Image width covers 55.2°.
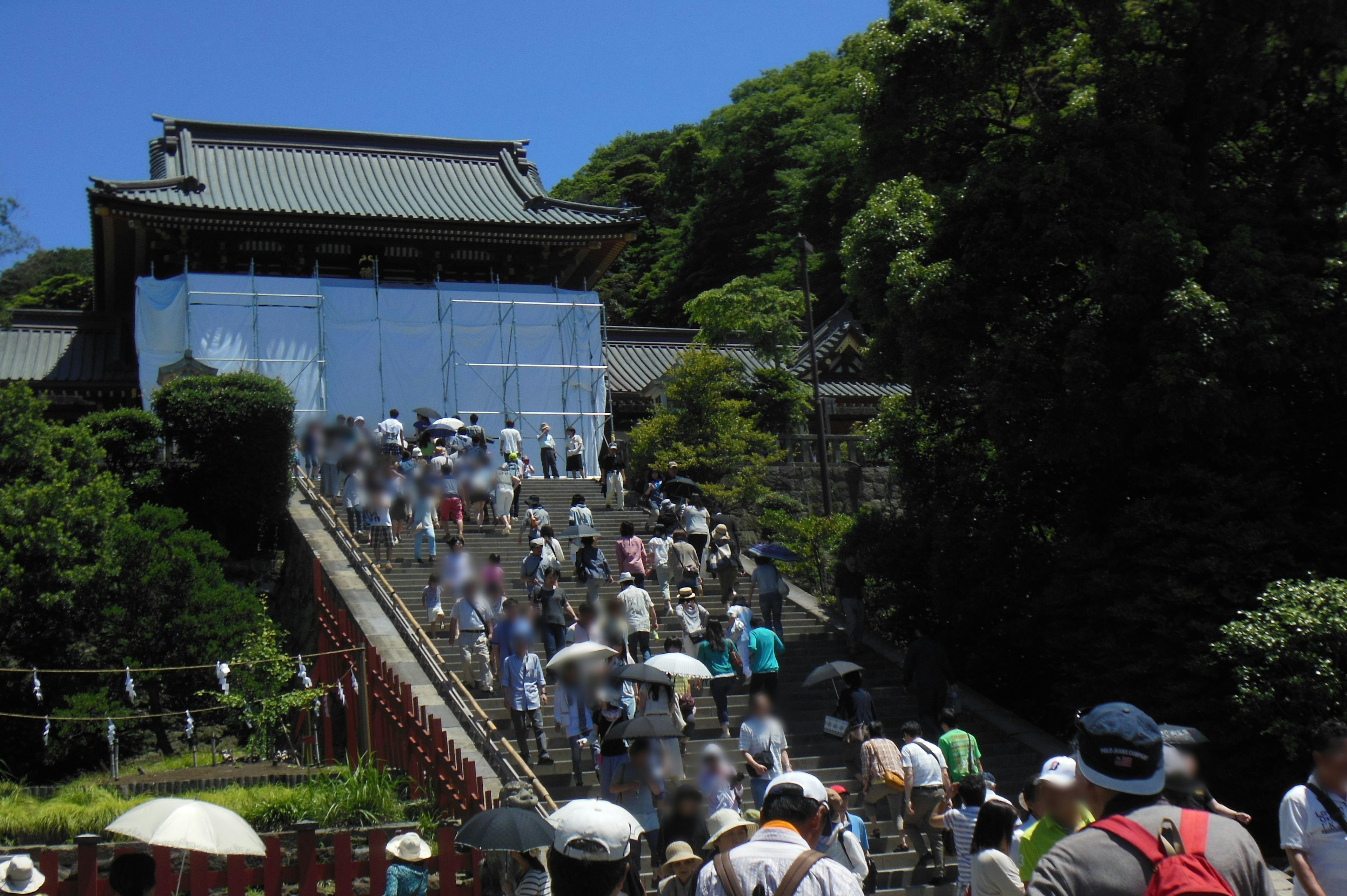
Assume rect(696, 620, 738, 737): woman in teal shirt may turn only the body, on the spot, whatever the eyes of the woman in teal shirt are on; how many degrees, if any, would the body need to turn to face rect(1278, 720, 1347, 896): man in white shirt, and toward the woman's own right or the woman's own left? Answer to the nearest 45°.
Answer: approximately 180°

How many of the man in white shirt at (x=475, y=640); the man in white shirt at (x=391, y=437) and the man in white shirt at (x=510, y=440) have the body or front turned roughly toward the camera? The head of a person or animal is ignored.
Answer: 1

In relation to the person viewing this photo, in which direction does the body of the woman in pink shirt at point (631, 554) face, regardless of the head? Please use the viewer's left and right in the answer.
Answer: facing away from the viewer

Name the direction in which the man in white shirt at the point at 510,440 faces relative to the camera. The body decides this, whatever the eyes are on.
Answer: away from the camera

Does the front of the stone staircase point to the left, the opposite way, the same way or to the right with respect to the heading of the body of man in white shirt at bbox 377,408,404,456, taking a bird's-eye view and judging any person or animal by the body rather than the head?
the opposite way

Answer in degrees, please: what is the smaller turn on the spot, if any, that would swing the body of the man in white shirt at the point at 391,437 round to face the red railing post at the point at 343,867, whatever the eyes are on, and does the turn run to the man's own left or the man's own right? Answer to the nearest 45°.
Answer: approximately 180°

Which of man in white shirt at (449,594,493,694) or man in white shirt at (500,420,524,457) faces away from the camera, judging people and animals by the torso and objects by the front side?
man in white shirt at (500,420,524,457)

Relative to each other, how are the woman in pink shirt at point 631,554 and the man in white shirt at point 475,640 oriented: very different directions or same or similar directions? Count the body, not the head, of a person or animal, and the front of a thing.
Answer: very different directions

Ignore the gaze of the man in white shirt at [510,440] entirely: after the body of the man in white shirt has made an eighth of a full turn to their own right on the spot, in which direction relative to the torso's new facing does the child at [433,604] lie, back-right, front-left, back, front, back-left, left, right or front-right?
back-right

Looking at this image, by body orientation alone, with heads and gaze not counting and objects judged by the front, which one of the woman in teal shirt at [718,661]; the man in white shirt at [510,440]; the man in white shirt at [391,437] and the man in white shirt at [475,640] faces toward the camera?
the man in white shirt at [475,640]

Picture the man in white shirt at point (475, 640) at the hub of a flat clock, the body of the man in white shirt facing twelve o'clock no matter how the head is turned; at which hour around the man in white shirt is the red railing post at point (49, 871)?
The red railing post is roughly at 1 o'clock from the man in white shirt.

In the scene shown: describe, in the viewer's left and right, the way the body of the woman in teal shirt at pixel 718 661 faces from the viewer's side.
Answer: facing away from the viewer
